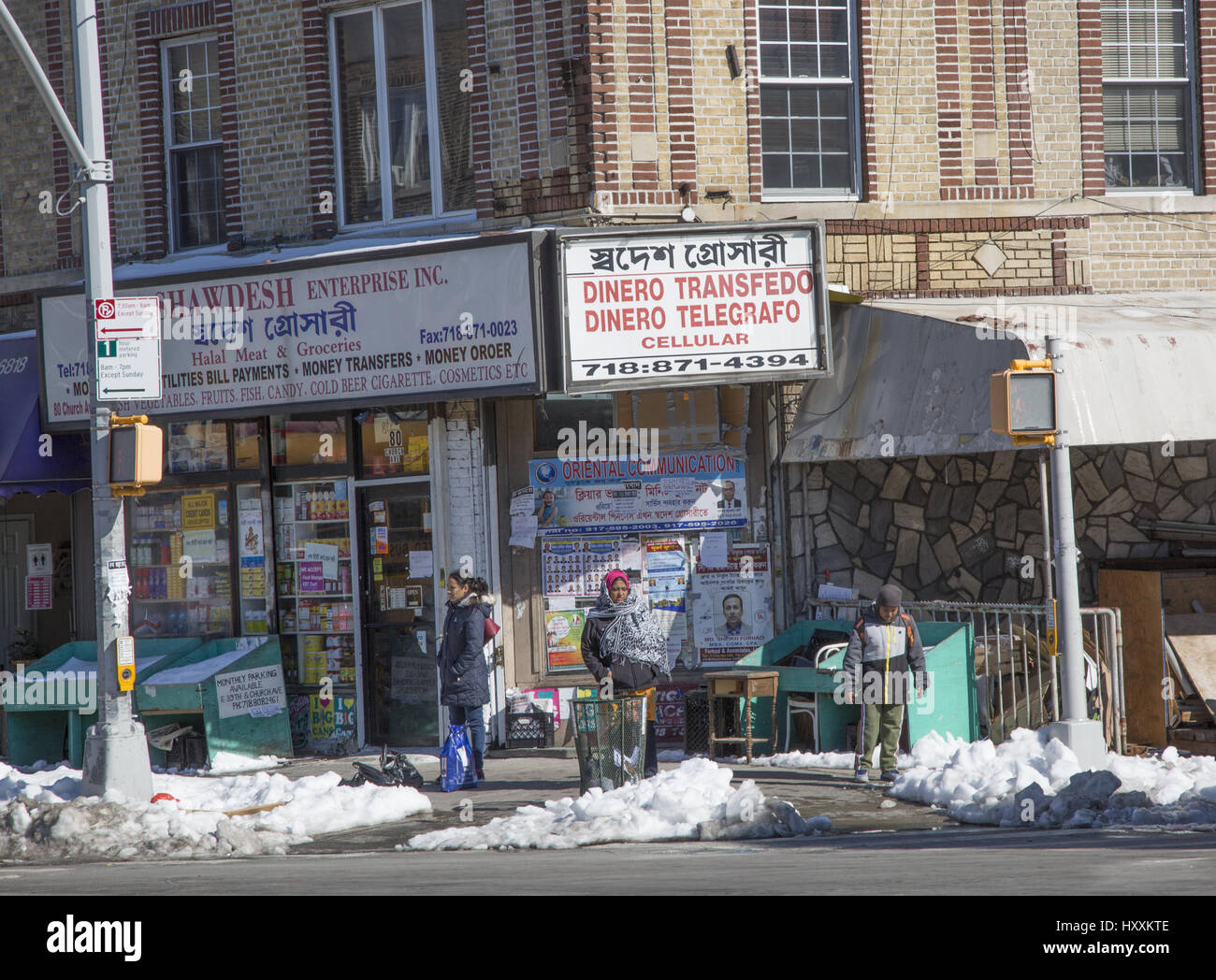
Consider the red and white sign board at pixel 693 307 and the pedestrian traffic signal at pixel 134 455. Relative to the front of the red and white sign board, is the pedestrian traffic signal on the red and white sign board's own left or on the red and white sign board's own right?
on the red and white sign board's own right

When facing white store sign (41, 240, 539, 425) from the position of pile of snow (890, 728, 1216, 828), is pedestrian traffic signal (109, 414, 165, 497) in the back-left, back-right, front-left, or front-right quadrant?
front-left

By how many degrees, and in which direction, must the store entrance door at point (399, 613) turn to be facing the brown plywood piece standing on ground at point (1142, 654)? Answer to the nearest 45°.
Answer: approximately 135° to its left

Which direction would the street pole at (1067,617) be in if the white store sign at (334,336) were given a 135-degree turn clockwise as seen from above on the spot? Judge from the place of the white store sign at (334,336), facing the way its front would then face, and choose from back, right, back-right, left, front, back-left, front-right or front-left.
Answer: back-right

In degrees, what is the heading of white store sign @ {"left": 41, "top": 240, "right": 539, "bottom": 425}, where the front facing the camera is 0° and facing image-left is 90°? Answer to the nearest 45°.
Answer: approximately 45°

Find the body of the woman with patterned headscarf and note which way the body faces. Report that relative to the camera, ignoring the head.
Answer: toward the camera

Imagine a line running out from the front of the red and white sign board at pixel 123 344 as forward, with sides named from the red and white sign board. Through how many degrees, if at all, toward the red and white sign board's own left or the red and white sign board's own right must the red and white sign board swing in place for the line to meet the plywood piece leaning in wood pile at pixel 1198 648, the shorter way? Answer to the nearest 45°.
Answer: approximately 90° to the red and white sign board's own left

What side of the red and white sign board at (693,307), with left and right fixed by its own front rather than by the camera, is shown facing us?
front

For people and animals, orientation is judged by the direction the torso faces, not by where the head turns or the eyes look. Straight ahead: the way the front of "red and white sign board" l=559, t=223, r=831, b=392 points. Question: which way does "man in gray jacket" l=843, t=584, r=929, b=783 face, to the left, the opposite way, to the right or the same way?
the same way

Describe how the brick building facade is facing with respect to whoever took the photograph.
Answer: facing the viewer

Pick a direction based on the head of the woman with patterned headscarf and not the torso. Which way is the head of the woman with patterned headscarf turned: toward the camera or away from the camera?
toward the camera

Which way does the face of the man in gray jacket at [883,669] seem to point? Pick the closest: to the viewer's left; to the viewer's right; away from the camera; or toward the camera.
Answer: toward the camera

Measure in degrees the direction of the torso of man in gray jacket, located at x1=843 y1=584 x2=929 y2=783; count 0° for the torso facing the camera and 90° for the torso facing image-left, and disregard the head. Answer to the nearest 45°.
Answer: approximately 0°
